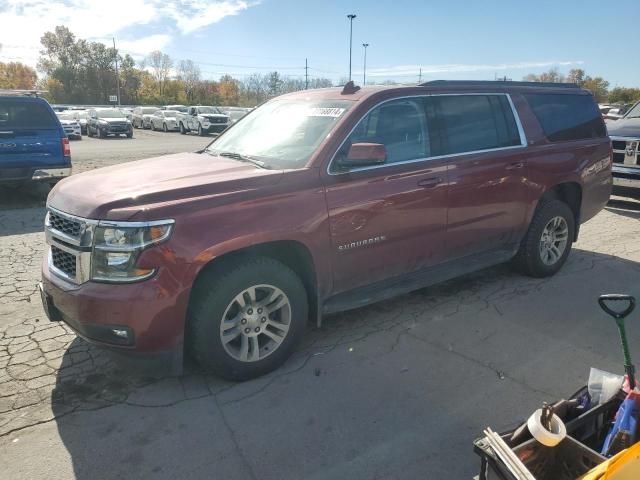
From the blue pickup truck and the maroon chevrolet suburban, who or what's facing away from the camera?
the blue pickup truck

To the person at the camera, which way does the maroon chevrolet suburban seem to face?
facing the viewer and to the left of the viewer

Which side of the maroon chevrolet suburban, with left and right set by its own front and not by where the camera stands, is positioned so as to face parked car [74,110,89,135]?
right

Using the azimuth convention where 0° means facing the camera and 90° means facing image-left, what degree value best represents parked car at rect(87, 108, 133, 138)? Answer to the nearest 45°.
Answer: approximately 315°

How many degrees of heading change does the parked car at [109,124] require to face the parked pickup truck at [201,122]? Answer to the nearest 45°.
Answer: approximately 45° to its left

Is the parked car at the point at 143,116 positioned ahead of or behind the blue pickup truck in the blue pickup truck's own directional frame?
ahead

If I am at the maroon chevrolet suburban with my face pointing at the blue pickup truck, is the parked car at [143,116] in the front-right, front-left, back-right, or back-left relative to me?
front-right

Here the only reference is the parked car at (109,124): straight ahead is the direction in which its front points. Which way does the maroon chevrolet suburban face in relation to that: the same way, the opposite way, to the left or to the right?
to the right

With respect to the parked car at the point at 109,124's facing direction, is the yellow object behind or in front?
in front

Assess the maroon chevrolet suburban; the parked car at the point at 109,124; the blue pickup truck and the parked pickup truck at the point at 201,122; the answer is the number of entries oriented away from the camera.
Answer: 1

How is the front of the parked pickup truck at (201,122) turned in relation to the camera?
facing the viewer and to the right of the viewer

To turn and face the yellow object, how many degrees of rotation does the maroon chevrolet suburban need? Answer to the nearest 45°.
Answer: approximately 90° to its left

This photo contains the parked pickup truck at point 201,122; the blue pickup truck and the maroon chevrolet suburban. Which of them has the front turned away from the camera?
the blue pickup truck

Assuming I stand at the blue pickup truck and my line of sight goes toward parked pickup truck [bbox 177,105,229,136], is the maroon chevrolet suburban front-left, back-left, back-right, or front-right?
back-right

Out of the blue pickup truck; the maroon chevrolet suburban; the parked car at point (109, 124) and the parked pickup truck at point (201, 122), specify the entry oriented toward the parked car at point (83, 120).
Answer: the blue pickup truck

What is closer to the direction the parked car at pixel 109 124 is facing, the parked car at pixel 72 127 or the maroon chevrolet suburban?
the maroon chevrolet suburban

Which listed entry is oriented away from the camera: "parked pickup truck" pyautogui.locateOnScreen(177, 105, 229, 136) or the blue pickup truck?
the blue pickup truck

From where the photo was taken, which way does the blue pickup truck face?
away from the camera

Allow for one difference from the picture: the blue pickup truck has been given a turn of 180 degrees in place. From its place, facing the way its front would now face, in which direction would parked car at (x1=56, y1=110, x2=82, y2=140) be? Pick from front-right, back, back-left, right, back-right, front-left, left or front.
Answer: back

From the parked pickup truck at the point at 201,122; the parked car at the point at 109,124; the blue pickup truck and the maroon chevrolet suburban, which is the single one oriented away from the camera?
the blue pickup truck
